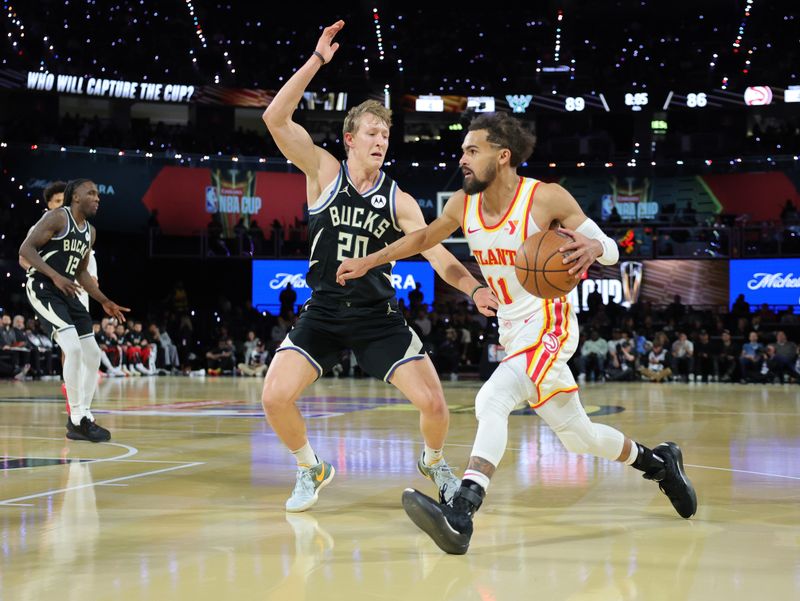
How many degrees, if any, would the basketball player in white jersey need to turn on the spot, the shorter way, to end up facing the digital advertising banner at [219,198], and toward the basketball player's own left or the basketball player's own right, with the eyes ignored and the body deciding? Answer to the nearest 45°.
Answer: approximately 135° to the basketball player's own right

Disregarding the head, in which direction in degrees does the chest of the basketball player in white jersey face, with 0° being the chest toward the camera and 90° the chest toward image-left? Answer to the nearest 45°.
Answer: approximately 45°

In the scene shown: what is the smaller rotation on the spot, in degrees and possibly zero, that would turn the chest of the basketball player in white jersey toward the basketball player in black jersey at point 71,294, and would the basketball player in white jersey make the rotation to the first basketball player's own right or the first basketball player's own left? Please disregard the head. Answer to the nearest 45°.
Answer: approximately 90° to the first basketball player's own right

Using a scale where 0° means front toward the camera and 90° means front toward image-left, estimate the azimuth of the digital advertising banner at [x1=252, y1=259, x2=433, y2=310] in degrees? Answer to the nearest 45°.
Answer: approximately 0°

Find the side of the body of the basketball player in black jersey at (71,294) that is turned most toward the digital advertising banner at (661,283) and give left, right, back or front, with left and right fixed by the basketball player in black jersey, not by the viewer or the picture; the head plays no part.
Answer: left

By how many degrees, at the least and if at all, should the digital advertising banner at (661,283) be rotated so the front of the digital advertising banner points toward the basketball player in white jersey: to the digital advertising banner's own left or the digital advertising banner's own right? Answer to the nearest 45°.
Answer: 0° — it already faces them

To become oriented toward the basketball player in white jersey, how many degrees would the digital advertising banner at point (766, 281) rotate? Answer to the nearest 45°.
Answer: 0° — it already faces them
